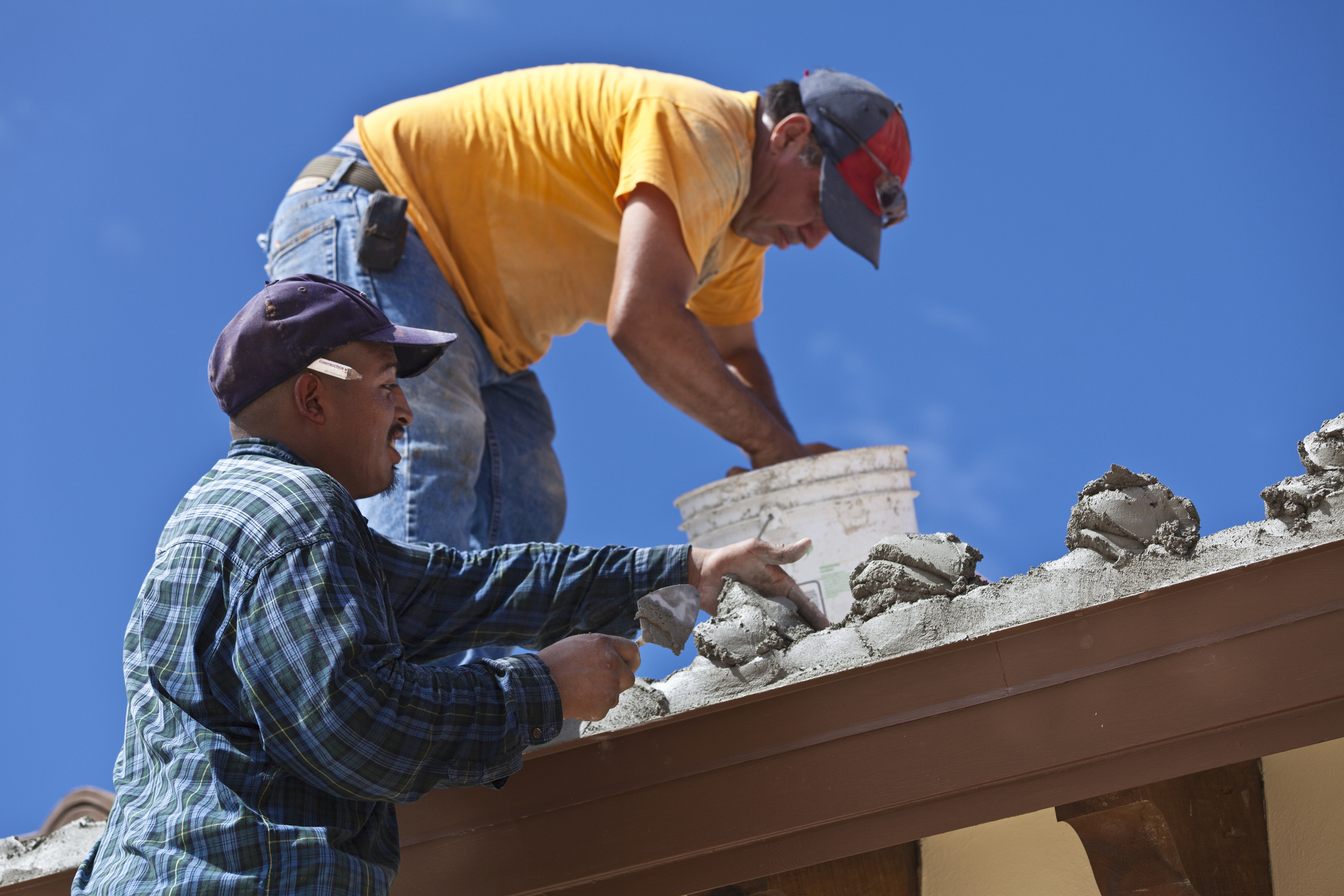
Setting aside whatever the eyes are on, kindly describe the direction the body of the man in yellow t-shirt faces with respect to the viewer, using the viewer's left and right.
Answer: facing to the right of the viewer

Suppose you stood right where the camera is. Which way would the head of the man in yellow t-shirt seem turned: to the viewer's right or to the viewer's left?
to the viewer's right

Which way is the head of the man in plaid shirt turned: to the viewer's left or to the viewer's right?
to the viewer's right
